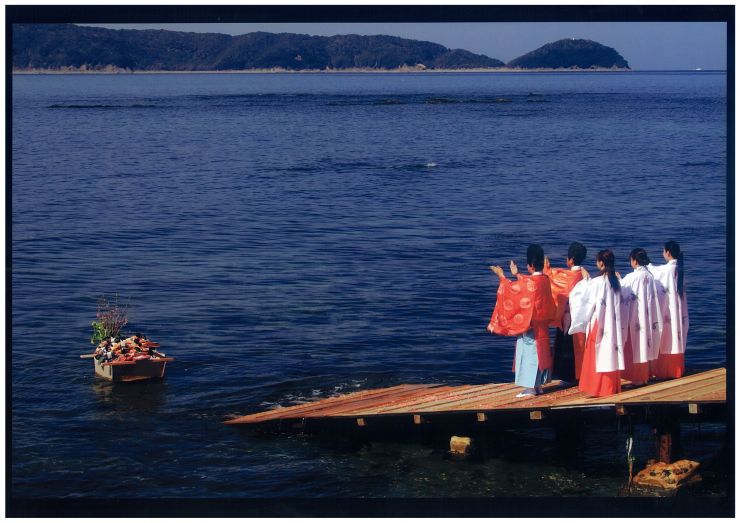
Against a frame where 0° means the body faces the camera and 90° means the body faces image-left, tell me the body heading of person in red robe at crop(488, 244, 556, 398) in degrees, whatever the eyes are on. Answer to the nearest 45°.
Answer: approximately 135°

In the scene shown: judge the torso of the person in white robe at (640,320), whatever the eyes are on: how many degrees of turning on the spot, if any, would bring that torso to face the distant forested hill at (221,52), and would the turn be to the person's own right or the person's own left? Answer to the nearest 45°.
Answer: approximately 45° to the person's own left

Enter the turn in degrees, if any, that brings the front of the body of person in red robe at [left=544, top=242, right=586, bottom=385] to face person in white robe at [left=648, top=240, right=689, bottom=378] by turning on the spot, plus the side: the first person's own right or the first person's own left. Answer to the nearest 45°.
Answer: approximately 135° to the first person's own right

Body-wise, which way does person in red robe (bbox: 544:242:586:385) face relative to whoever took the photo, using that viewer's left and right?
facing away from the viewer and to the left of the viewer

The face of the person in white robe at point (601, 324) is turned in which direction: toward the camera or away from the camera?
away from the camera

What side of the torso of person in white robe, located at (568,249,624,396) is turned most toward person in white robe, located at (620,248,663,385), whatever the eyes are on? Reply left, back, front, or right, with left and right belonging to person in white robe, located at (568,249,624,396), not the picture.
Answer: right

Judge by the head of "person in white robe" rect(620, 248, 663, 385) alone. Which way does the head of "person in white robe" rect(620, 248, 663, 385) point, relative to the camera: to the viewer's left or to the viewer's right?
to the viewer's left

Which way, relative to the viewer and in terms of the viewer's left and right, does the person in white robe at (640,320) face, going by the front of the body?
facing away from the viewer and to the left of the viewer

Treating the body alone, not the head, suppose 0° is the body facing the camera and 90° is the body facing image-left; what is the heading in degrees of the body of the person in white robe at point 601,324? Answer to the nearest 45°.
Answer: approximately 135°
